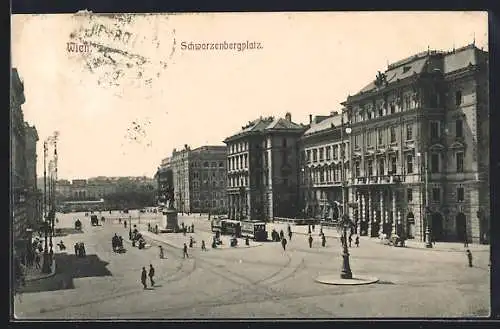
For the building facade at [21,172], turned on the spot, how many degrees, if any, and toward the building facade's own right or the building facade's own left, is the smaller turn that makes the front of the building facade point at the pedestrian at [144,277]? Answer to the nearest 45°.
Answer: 0° — it already faces them

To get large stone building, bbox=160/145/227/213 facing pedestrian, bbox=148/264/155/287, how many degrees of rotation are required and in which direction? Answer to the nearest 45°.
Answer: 0° — it already faces them

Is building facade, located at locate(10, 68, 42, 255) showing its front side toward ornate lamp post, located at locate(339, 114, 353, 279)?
yes

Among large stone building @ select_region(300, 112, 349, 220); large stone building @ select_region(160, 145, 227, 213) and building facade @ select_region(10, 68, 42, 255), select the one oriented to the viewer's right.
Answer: the building facade

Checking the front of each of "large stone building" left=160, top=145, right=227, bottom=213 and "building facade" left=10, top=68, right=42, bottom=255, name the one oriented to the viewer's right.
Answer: the building facade

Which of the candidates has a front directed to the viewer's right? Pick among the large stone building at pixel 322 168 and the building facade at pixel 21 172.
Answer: the building facade

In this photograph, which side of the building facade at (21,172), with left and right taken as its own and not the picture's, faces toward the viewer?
right

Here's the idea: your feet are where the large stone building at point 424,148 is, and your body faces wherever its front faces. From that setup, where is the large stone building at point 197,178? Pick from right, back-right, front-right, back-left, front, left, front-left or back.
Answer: front-right

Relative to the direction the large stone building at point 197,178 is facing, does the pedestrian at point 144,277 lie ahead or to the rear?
ahead

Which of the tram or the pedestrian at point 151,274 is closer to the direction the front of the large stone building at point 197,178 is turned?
the pedestrian

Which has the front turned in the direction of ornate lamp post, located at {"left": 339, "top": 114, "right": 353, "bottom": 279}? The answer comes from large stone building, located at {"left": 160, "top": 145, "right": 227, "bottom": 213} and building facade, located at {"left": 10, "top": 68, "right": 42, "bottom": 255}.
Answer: the building facade
